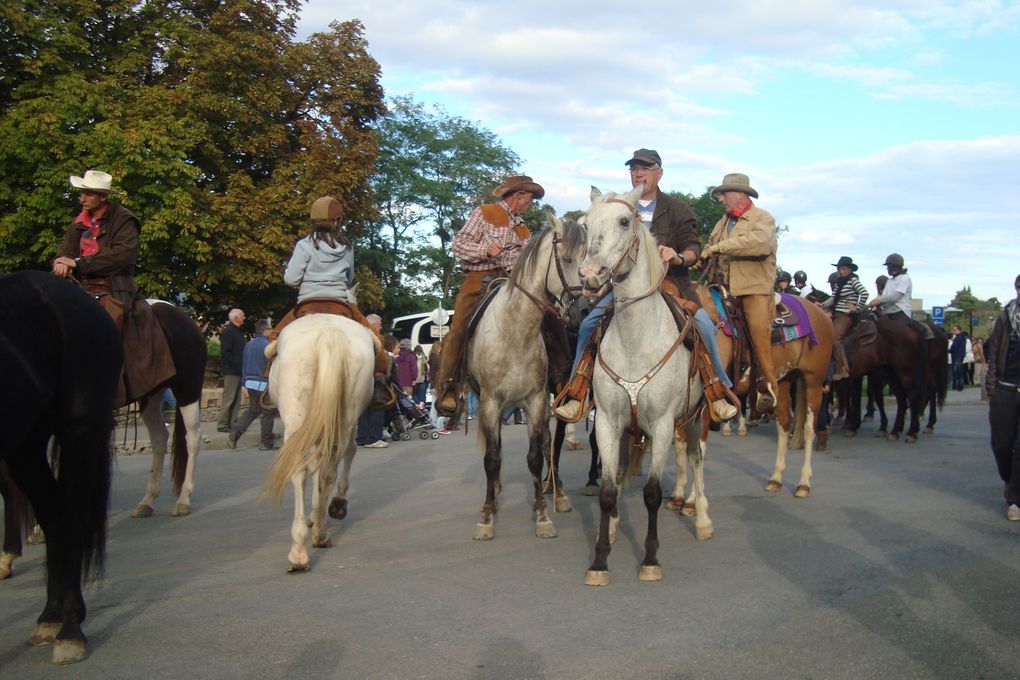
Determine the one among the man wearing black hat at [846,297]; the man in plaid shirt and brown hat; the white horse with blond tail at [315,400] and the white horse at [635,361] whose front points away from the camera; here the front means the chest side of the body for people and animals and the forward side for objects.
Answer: the white horse with blond tail

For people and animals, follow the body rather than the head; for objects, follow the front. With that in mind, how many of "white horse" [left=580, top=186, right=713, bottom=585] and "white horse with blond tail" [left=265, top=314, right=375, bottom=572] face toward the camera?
1

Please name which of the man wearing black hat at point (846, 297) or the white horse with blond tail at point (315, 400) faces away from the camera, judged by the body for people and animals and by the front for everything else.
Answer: the white horse with blond tail

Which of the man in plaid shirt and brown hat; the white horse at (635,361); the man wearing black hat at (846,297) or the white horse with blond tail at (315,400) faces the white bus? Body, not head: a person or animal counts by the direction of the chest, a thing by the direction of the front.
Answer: the white horse with blond tail

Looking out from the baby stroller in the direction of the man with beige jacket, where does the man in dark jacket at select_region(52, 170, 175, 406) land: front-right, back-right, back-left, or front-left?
front-right

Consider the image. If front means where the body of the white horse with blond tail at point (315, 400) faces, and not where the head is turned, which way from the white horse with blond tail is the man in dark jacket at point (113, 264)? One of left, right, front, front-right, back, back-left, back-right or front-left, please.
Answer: front-left

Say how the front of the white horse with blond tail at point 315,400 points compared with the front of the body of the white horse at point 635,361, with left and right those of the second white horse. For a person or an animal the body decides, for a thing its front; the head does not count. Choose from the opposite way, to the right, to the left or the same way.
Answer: the opposite way

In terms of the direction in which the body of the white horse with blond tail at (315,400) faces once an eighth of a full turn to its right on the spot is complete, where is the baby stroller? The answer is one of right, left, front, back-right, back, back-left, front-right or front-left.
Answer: front-left

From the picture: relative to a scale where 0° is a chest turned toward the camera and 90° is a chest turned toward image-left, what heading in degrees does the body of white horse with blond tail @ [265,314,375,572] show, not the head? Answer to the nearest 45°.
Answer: approximately 180°

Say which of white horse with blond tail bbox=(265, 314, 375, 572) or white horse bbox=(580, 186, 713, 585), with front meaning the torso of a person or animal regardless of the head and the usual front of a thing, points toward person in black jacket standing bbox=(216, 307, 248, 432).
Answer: the white horse with blond tail

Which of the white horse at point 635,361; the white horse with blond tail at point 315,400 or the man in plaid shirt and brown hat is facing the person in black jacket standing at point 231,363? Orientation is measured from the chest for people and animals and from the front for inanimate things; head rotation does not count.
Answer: the white horse with blond tail

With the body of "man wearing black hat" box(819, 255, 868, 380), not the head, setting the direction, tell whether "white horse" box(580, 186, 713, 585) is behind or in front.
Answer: in front

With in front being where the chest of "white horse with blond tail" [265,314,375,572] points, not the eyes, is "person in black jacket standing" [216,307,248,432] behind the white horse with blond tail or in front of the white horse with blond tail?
in front

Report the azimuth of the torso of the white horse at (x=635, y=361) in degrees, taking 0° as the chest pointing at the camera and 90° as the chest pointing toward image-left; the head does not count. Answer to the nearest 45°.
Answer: approximately 0°

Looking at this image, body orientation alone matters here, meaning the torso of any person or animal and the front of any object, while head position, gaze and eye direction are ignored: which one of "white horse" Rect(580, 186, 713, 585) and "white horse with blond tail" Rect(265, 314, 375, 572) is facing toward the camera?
the "white horse" Rect(580, 186, 713, 585)
